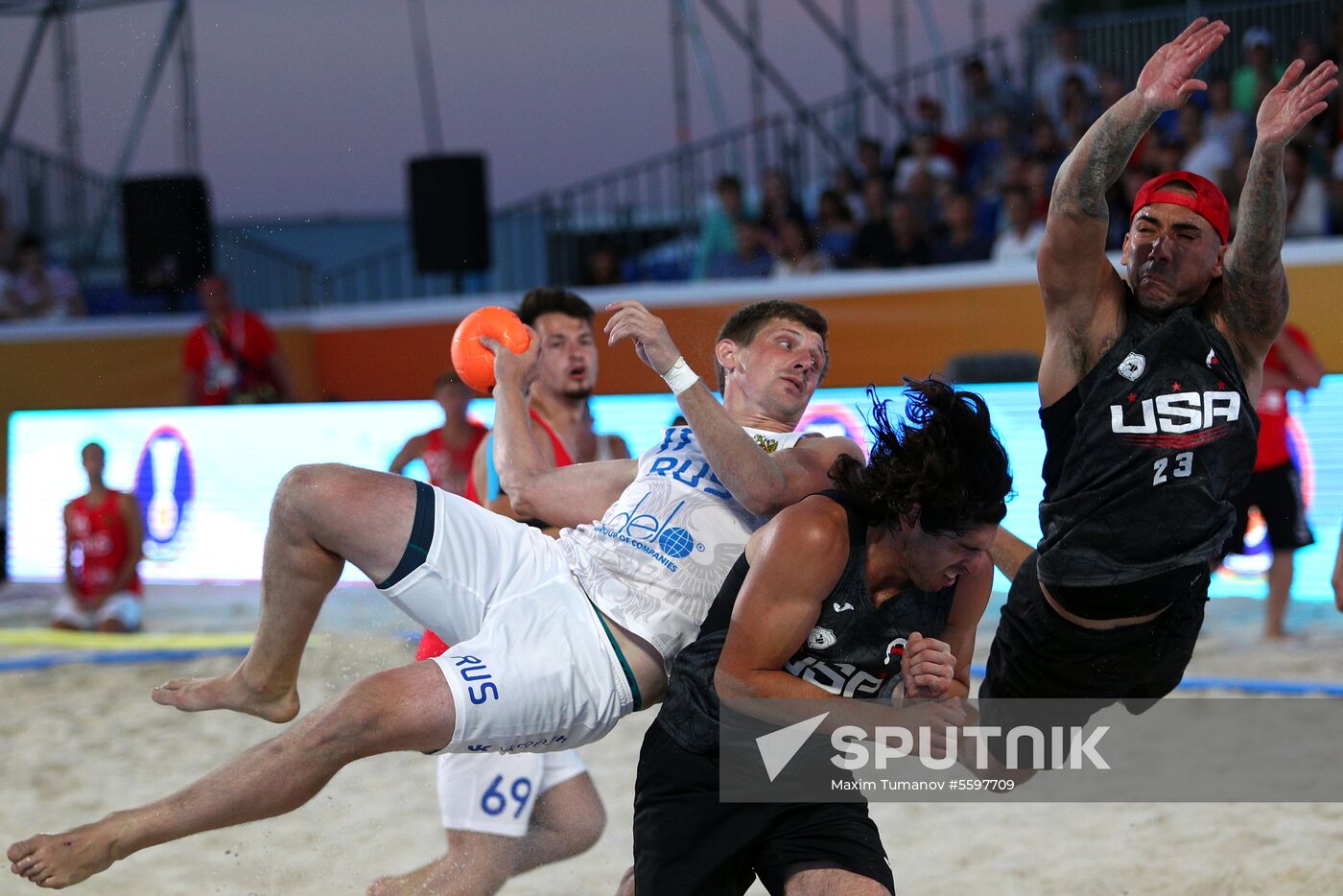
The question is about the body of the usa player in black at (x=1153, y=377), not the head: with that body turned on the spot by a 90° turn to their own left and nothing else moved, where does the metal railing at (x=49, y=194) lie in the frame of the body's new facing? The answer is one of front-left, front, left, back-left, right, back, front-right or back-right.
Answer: back-left

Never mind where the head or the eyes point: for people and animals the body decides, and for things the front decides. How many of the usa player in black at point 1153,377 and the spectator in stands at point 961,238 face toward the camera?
2

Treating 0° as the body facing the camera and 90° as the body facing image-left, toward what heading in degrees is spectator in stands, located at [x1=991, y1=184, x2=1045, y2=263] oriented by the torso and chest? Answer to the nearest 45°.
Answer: approximately 45°

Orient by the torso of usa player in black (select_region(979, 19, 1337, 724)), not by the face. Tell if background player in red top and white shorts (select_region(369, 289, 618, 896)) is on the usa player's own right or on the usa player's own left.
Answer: on the usa player's own right

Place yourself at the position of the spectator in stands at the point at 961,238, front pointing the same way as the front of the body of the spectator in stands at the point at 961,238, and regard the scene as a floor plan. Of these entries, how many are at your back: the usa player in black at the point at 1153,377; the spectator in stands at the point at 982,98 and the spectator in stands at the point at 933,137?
2

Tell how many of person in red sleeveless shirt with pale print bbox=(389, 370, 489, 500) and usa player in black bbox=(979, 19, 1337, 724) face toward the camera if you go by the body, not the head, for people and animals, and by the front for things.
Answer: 2

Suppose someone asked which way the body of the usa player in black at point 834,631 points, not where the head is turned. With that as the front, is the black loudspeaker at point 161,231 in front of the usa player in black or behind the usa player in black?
behind

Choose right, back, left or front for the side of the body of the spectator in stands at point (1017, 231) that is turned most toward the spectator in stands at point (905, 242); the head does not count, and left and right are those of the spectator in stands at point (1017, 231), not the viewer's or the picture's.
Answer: right

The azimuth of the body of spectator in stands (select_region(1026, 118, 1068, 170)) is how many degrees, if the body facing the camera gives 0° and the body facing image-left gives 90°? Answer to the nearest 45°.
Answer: approximately 0°
